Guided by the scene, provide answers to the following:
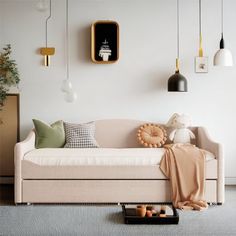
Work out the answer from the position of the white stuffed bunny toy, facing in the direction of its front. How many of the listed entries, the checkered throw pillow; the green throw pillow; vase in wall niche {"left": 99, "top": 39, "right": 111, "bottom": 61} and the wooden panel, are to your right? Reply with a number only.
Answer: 4

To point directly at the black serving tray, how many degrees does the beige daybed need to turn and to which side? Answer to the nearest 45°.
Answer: approximately 45° to its left

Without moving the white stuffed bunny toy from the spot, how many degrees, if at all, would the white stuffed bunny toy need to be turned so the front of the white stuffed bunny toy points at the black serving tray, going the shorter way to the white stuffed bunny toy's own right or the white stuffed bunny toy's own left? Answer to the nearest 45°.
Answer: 0° — it already faces it

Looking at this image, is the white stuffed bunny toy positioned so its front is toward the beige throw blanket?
yes

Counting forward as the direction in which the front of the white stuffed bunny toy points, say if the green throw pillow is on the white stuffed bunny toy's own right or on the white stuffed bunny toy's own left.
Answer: on the white stuffed bunny toy's own right

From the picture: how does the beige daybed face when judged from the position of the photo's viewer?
facing the viewer

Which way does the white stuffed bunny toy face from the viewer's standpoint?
toward the camera

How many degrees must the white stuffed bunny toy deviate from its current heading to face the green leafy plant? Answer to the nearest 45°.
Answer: approximately 90° to its right
